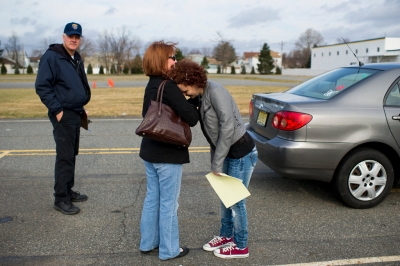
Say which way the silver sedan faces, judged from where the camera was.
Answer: facing away from the viewer and to the right of the viewer
